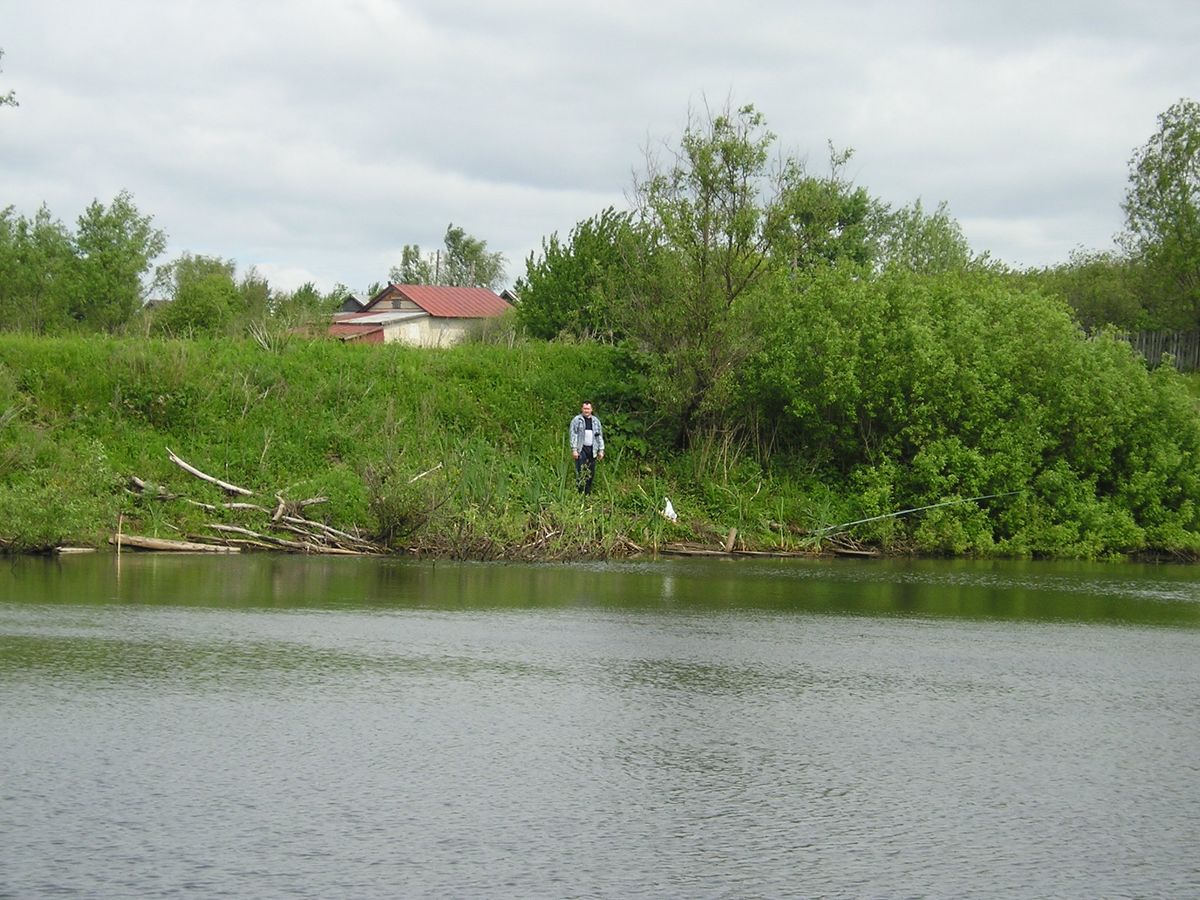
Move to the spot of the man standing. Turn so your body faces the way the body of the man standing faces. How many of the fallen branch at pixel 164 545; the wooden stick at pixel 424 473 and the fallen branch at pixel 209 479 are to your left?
0

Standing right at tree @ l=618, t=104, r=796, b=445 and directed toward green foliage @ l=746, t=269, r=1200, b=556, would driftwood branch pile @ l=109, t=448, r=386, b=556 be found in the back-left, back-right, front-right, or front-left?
back-right

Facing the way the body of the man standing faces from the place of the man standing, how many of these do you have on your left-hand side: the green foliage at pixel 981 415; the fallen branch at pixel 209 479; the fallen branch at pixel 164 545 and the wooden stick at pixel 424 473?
1

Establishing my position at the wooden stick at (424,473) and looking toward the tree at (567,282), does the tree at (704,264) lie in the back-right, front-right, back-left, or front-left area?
front-right

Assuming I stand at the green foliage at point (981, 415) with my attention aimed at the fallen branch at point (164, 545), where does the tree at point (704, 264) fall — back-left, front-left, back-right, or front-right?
front-right

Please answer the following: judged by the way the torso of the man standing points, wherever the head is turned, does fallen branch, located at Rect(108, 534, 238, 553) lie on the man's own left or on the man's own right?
on the man's own right

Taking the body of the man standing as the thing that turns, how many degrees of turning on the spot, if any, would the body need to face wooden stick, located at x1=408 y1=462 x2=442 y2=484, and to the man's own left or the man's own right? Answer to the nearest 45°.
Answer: approximately 45° to the man's own right

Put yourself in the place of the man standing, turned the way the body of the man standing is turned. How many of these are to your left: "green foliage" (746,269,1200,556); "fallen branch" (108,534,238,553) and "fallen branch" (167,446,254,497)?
1

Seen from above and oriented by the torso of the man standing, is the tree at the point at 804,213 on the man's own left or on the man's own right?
on the man's own left

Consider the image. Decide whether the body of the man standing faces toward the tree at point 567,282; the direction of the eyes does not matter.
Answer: no

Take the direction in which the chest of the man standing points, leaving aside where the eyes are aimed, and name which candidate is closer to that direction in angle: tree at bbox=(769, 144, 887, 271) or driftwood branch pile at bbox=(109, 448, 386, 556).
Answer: the driftwood branch pile

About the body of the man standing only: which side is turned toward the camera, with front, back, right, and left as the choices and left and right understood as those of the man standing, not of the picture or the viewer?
front

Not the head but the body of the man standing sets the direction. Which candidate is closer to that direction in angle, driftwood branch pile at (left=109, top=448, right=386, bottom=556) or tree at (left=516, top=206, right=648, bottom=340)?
the driftwood branch pile

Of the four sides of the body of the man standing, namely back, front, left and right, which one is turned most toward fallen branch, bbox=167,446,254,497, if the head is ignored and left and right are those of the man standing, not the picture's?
right
